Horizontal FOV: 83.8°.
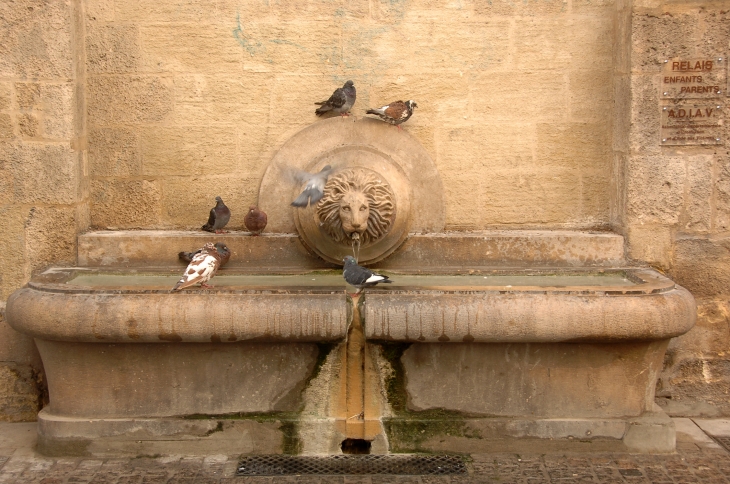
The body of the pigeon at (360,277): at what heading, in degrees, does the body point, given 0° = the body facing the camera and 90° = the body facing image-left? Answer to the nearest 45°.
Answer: approximately 90°

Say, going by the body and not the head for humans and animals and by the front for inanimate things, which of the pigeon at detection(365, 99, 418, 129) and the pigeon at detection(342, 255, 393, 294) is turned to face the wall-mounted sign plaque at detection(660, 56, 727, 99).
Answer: the pigeon at detection(365, 99, 418, 129)

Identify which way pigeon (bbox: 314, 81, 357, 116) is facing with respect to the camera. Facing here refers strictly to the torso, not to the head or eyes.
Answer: to the viewer's right

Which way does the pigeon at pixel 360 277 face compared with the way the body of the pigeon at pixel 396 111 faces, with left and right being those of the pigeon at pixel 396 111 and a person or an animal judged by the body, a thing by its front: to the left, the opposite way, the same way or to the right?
the opposite way

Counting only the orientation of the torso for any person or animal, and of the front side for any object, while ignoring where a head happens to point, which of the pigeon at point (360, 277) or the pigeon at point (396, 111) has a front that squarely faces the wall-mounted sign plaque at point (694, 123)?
the pigeon at point (396, 111)

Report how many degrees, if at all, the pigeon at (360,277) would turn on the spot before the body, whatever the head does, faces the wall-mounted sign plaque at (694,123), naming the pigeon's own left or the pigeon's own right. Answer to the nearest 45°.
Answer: approximately 180°

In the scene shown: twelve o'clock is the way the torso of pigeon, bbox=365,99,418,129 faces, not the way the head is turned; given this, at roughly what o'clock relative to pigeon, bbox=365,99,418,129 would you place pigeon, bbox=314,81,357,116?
pigeon, bbox=314,81,357,116 is roughly at 6 o'clock from pigeon, bbox=365,99,418,129.

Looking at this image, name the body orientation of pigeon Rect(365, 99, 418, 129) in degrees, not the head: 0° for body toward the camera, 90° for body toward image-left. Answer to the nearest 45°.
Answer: approximately 270°
